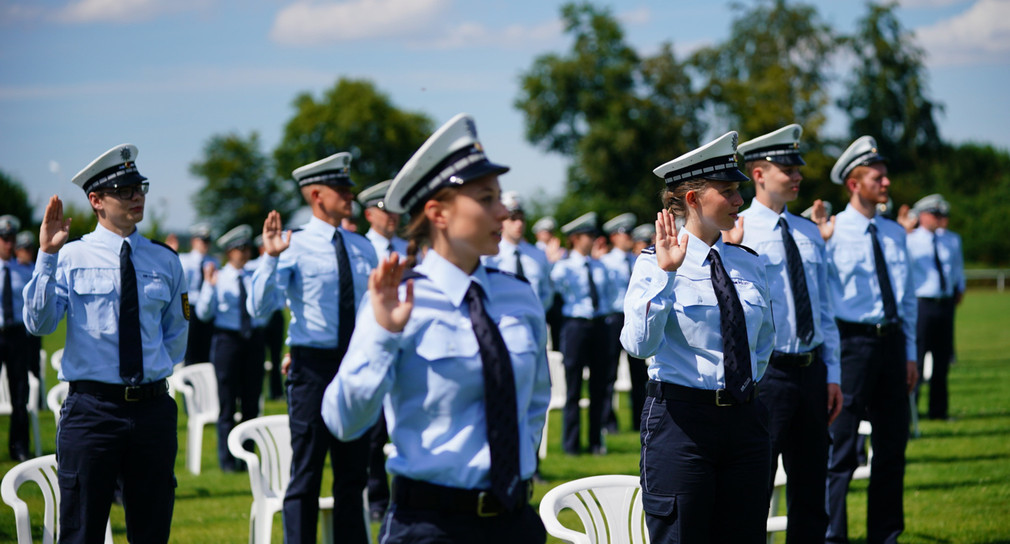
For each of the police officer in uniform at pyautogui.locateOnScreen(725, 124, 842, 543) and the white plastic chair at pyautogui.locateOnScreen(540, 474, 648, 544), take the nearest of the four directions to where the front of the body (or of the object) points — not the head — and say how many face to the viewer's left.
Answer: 0

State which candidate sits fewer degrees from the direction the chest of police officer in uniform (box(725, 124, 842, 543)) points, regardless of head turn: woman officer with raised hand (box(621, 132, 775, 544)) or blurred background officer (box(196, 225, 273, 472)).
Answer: the woman officer with raised hand

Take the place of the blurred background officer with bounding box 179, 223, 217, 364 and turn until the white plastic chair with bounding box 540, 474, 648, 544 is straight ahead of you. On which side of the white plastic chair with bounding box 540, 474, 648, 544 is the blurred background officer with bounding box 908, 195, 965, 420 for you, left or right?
left

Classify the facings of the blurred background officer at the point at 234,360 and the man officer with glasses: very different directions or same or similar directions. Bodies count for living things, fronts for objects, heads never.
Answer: same or similar directions

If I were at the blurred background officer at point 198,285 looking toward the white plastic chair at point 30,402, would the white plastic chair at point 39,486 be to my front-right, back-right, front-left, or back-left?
front-left

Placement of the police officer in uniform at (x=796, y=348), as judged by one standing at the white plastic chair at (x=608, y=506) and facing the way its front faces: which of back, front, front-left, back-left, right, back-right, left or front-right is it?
left

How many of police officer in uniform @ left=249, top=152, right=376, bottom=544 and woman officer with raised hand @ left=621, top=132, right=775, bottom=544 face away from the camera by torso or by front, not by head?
0

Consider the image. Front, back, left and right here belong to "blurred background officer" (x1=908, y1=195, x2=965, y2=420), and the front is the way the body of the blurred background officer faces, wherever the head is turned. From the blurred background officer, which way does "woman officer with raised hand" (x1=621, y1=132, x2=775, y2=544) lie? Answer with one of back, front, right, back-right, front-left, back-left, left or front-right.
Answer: front-right

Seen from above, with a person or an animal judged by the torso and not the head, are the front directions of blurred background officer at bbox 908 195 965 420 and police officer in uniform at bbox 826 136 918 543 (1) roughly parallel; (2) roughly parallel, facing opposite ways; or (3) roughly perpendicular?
roughly parallel

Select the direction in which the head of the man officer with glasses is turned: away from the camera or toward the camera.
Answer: toward the camera

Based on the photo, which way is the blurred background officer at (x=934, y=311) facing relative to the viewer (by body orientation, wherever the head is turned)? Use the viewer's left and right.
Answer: facing the viewer and to the right of the viewer

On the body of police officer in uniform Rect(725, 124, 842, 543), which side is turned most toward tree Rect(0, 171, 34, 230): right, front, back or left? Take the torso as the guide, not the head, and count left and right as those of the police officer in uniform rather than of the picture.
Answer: back

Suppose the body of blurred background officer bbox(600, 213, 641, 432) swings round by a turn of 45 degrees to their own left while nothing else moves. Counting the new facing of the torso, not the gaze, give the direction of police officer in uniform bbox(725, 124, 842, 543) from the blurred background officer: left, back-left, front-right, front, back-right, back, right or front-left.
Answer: right
